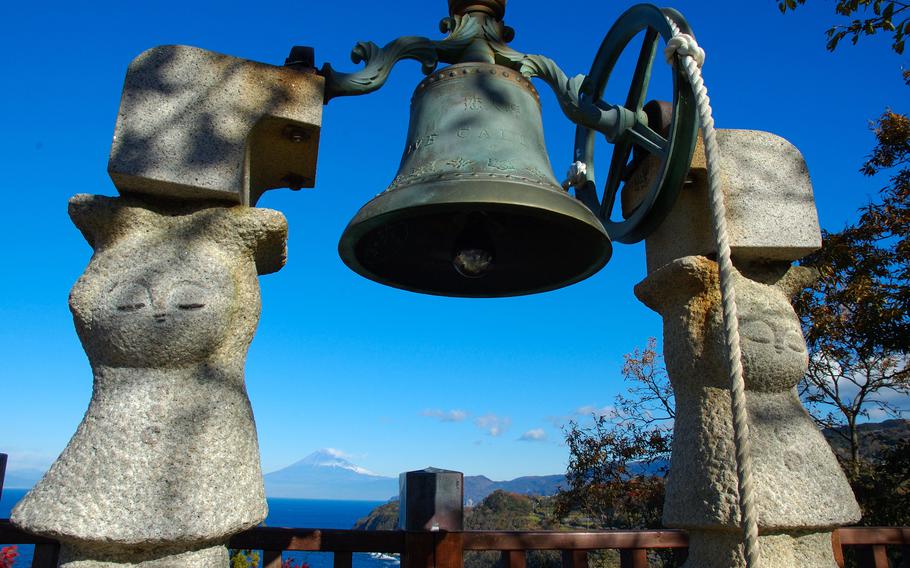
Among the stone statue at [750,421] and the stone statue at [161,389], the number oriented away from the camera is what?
0

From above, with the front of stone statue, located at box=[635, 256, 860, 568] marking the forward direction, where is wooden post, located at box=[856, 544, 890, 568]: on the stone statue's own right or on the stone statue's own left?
on the stone statue's own left

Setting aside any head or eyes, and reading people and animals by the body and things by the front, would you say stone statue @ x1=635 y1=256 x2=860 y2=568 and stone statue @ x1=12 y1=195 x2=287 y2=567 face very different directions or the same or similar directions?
same or similar directions

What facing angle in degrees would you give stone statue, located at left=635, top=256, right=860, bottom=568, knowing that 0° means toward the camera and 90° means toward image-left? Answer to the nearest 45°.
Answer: approximately 315°

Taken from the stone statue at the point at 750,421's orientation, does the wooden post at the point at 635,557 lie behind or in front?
behind

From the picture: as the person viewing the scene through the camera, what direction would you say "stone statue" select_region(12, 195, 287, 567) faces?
facing the viewer
